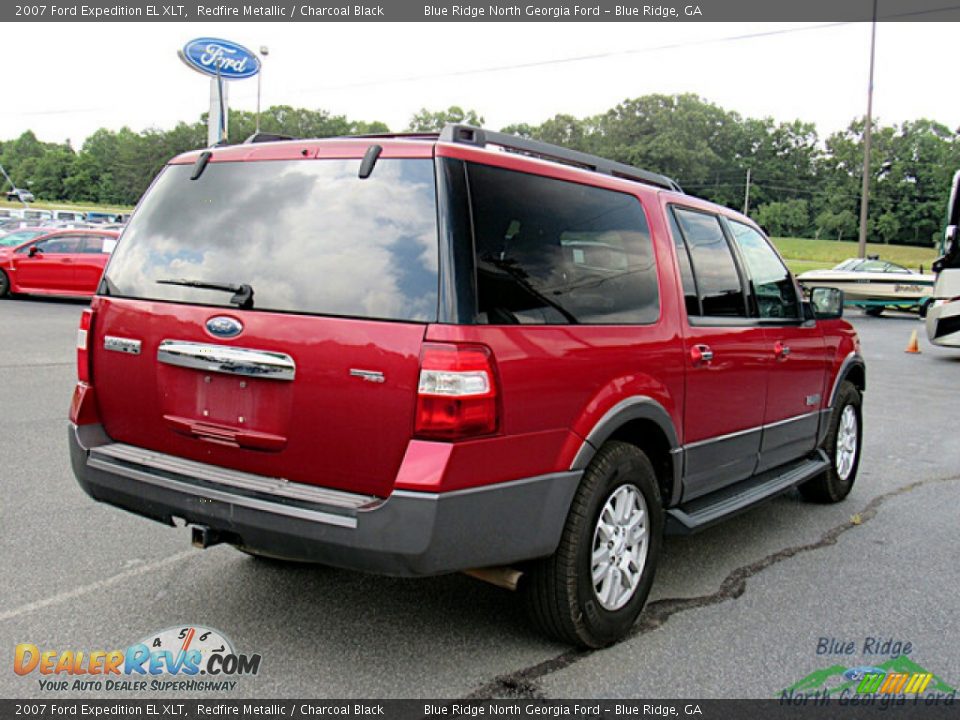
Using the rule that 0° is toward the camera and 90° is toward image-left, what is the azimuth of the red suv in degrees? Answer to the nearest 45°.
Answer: approximately 225°

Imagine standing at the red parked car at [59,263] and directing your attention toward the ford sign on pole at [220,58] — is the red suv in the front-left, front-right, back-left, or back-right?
back-right

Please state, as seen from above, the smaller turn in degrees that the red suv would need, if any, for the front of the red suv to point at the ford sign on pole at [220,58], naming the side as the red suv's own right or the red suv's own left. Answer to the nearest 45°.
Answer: approximately 45° to the red suv's own left

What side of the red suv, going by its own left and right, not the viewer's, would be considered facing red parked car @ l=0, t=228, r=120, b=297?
left
